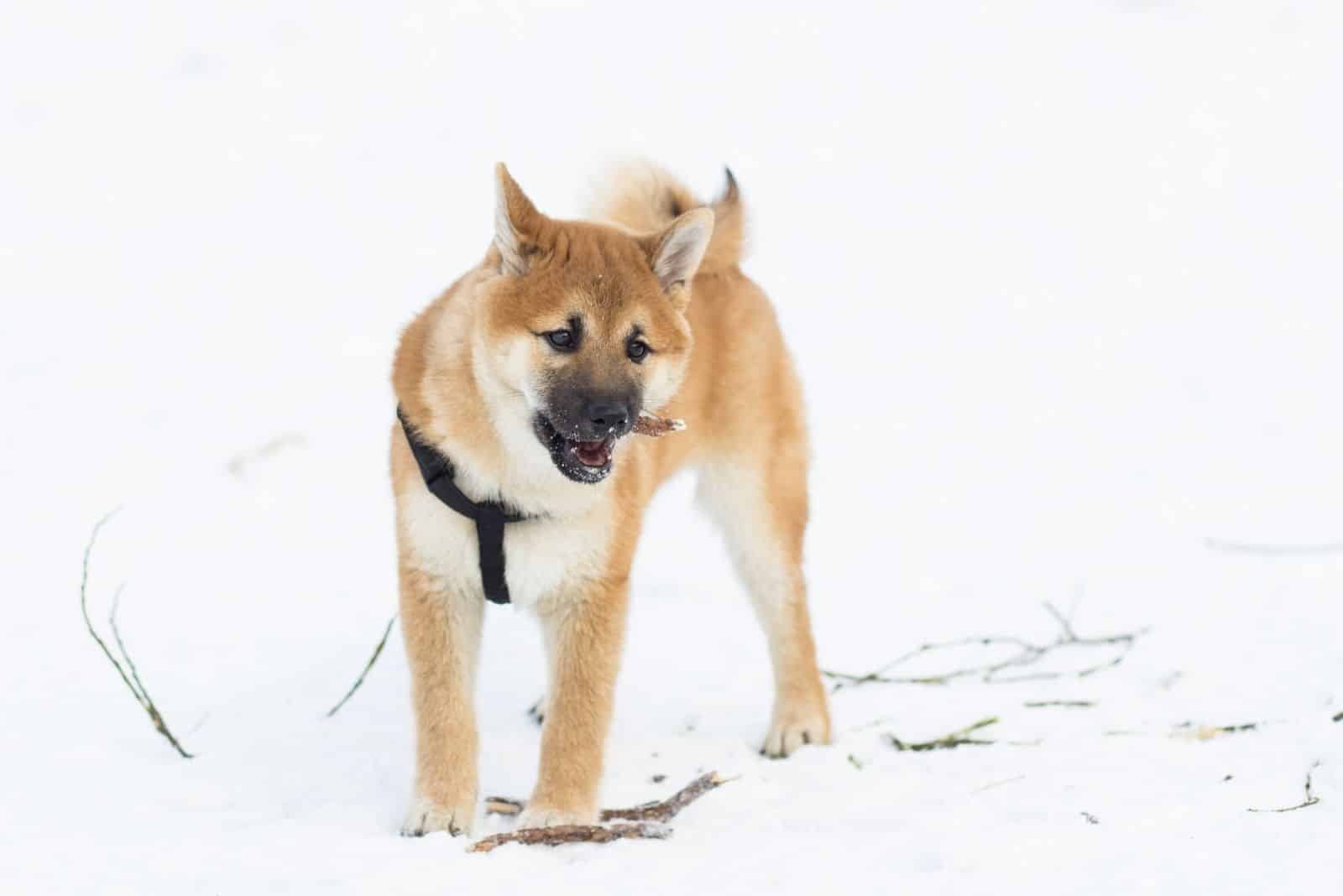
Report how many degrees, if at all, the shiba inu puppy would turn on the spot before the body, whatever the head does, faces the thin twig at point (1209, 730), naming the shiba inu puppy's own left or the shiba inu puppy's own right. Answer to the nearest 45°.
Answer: approximately 135° to the shiba inu puppy's own left

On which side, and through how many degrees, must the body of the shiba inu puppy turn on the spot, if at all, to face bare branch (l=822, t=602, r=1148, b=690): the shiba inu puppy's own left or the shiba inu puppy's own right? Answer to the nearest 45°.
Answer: approximately 180°

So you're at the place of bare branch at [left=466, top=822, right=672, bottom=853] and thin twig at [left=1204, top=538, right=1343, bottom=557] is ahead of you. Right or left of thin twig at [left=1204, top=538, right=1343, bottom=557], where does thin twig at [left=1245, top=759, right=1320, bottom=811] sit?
right

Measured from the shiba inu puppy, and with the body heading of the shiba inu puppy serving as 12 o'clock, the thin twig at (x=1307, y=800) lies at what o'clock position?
The thin twig is roughly at 8 o'clock from the shiba inu puppy.

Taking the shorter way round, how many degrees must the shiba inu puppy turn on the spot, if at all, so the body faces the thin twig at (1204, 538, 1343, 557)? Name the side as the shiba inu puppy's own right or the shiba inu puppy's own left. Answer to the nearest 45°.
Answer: approximately 180°

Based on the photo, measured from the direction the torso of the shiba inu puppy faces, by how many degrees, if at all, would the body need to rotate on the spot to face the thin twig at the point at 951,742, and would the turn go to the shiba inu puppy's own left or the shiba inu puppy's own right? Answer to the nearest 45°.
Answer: approximately 135° to the shiba inu puppy's own left

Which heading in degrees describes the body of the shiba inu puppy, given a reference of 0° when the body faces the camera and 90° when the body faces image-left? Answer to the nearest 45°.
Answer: approximately 45°
